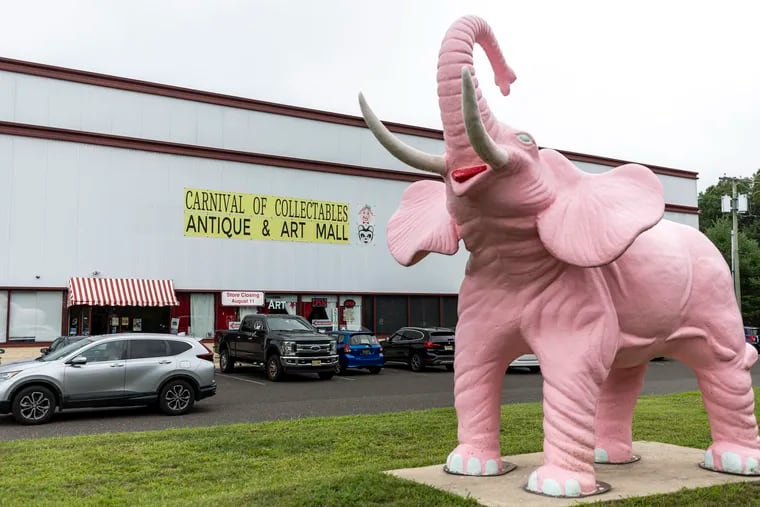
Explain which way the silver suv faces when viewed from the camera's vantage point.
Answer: facing to the left of the viewer

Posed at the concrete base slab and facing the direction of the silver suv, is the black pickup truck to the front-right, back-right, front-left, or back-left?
front-right

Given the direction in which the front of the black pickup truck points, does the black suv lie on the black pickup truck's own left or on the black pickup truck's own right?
on the black pickup truck's own left

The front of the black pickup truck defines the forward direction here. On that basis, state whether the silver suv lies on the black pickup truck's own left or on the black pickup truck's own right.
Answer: on the black pickup truck's own right

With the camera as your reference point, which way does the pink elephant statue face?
facing the viewer and to the left of the viewer

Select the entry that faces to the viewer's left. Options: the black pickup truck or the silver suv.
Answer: the silver suv

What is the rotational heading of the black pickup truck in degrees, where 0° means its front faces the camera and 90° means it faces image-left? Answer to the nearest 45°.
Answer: approximately 315°

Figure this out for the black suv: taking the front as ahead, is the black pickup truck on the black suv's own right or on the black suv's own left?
on the black suv's own left

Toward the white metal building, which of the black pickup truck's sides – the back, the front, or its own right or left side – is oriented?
back

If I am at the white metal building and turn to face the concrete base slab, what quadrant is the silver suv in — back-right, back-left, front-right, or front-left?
front-right

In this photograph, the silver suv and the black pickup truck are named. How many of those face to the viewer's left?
1

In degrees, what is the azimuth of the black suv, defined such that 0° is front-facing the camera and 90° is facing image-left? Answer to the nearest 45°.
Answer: approximately 135°

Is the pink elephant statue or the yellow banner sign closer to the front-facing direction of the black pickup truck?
the pink elephant statue
